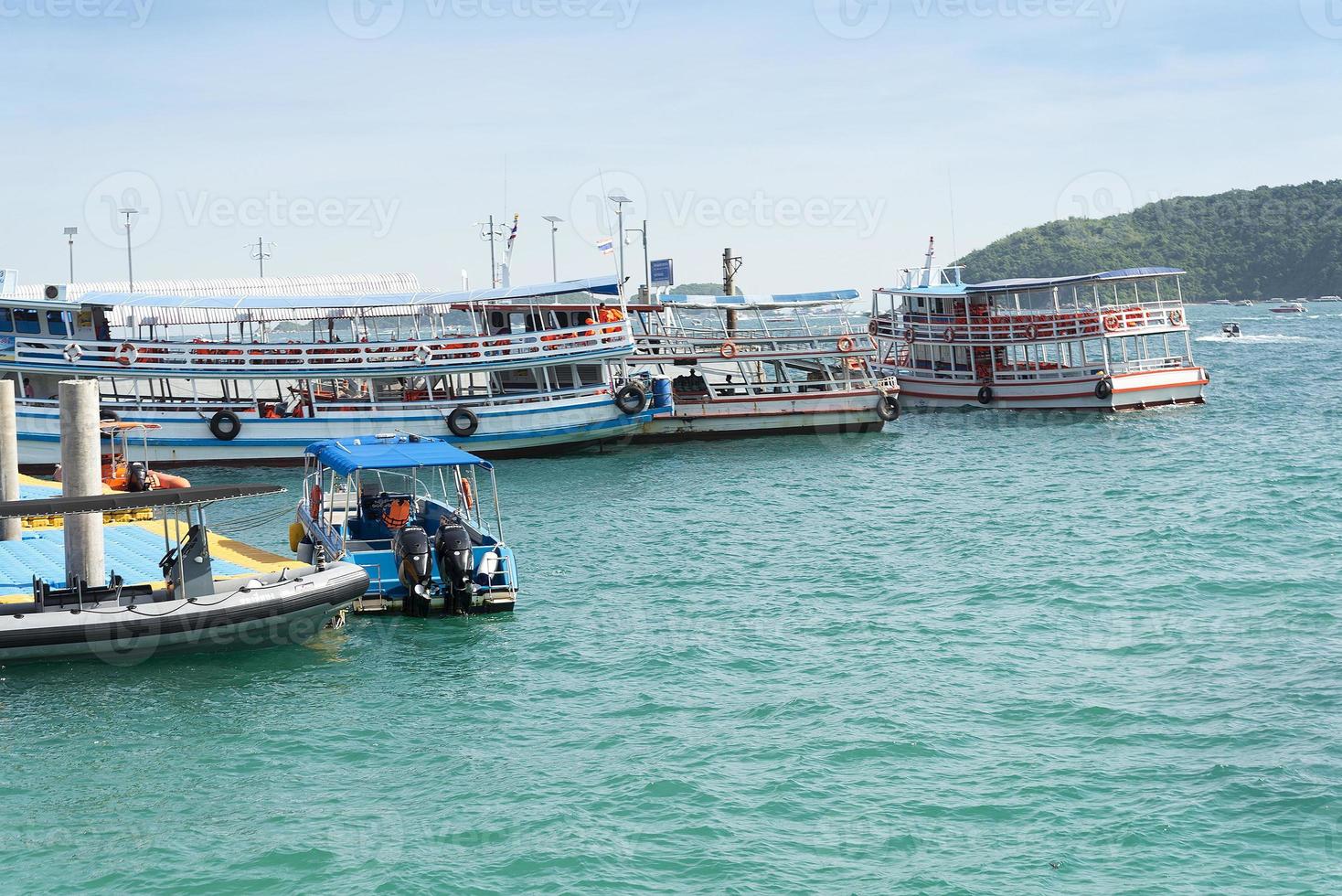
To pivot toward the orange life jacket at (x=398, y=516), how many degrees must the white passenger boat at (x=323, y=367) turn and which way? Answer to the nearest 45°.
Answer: approximately 90° to its left

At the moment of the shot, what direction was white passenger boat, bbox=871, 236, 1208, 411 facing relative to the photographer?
facing away from the viewer and to the left of the viewer

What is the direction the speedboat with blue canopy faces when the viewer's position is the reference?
facing away from the viewer and to the left of the viewer

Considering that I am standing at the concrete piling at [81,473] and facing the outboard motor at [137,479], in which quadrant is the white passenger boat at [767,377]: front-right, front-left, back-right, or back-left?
front-right

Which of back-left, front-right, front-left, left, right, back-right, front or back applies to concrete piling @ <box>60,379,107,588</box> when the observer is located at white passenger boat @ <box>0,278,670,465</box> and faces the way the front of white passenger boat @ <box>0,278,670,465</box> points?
left

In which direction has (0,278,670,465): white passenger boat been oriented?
to the viewer's left

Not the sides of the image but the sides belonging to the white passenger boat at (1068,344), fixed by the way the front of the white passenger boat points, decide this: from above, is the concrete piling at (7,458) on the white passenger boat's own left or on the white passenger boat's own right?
on the white passenger boat's own left

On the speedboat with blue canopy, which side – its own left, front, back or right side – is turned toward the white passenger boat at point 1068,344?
right
